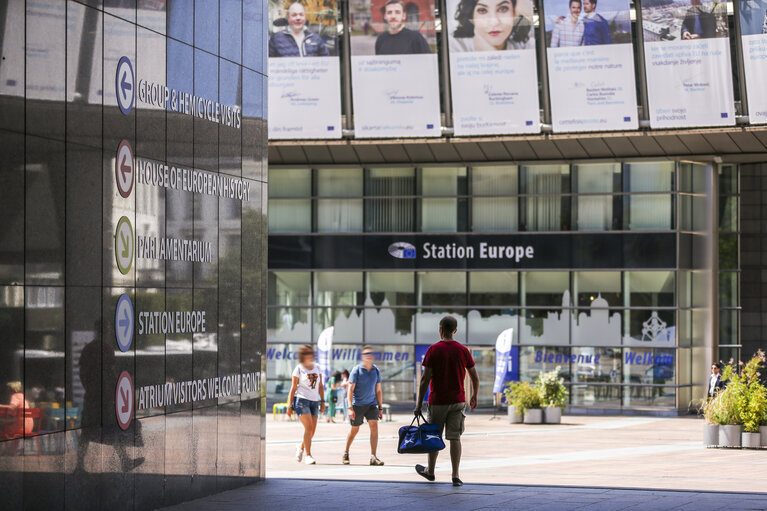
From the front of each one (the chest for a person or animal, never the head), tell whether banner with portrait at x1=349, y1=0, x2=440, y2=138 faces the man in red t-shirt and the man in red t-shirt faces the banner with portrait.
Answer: yes

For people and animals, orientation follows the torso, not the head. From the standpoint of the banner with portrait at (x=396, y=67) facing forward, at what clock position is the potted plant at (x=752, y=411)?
The potted plant is roughly at 11 o'clock from the banner with portrait.

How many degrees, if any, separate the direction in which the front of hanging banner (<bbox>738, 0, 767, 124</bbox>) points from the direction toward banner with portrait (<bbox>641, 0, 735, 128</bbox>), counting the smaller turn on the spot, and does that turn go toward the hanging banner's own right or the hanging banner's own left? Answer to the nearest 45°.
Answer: approximately 90° to the hanging banner's own right

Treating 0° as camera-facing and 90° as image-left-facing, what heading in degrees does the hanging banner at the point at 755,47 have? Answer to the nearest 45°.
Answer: approximately 0°

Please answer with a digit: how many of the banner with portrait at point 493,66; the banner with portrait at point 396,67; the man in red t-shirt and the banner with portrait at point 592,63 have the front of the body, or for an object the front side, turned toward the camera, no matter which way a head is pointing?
3

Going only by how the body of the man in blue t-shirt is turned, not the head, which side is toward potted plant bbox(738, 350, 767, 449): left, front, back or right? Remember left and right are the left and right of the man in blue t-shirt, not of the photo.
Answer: left

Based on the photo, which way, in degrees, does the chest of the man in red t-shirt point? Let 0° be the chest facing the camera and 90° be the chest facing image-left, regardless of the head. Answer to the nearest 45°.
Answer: approximately 180°

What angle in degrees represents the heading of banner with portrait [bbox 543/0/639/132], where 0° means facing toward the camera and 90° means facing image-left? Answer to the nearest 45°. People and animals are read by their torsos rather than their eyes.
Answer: approximately 0°

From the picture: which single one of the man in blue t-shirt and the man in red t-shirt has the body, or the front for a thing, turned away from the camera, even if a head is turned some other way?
the man in red t-shirt

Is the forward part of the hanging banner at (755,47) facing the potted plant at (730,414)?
yes

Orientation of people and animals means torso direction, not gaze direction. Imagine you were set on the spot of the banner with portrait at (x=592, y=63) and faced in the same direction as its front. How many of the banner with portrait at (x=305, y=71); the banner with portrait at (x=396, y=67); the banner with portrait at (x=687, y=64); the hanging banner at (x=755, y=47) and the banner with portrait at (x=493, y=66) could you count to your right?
3
